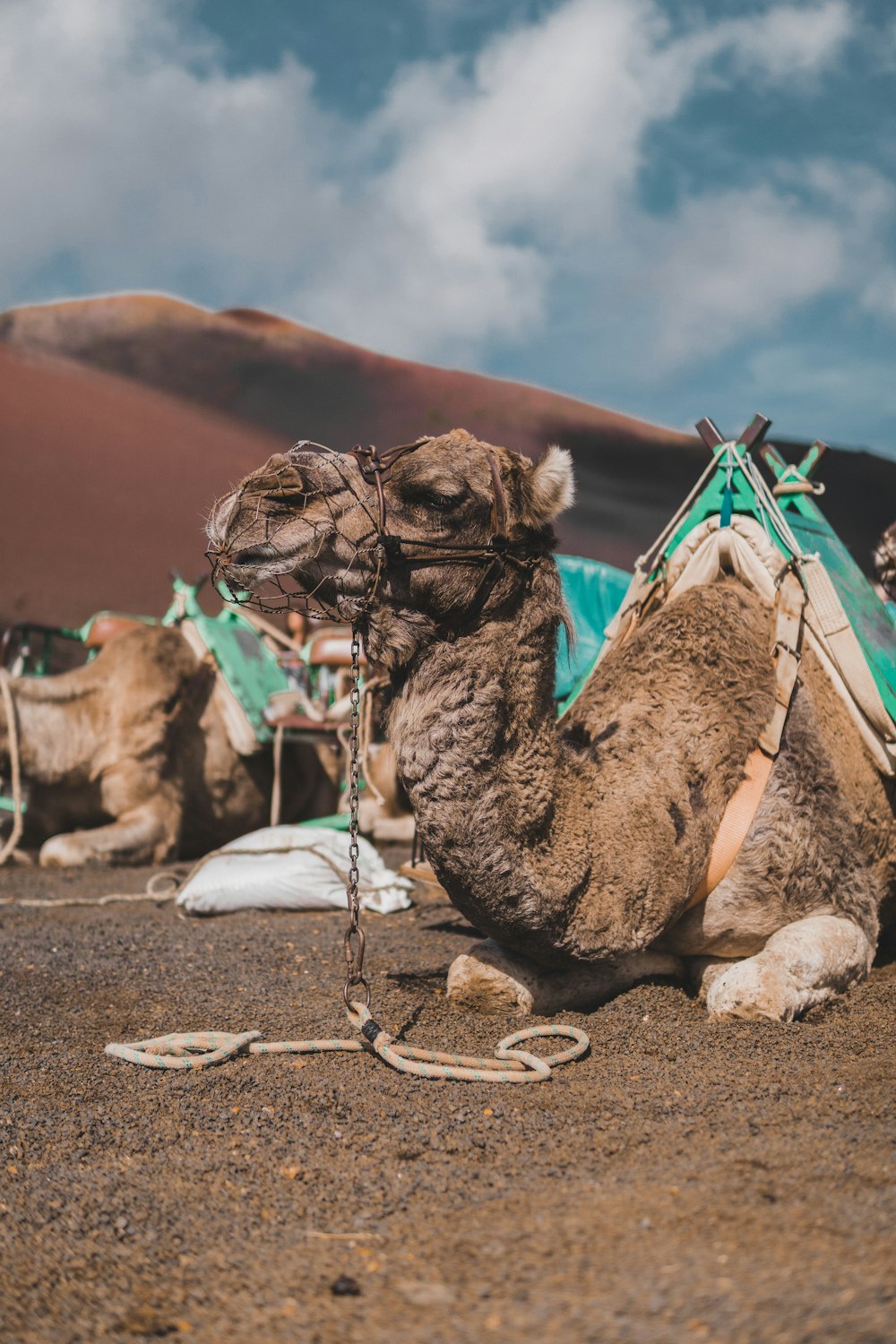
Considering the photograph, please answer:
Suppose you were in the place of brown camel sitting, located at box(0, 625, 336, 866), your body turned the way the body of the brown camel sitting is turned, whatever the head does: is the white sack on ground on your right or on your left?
on your left

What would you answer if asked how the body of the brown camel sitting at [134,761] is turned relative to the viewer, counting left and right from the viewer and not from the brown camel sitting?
facing to the left of the viewer

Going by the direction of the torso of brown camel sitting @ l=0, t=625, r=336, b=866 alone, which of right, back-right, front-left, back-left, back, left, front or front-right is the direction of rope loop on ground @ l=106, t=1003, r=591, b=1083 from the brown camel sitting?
left
